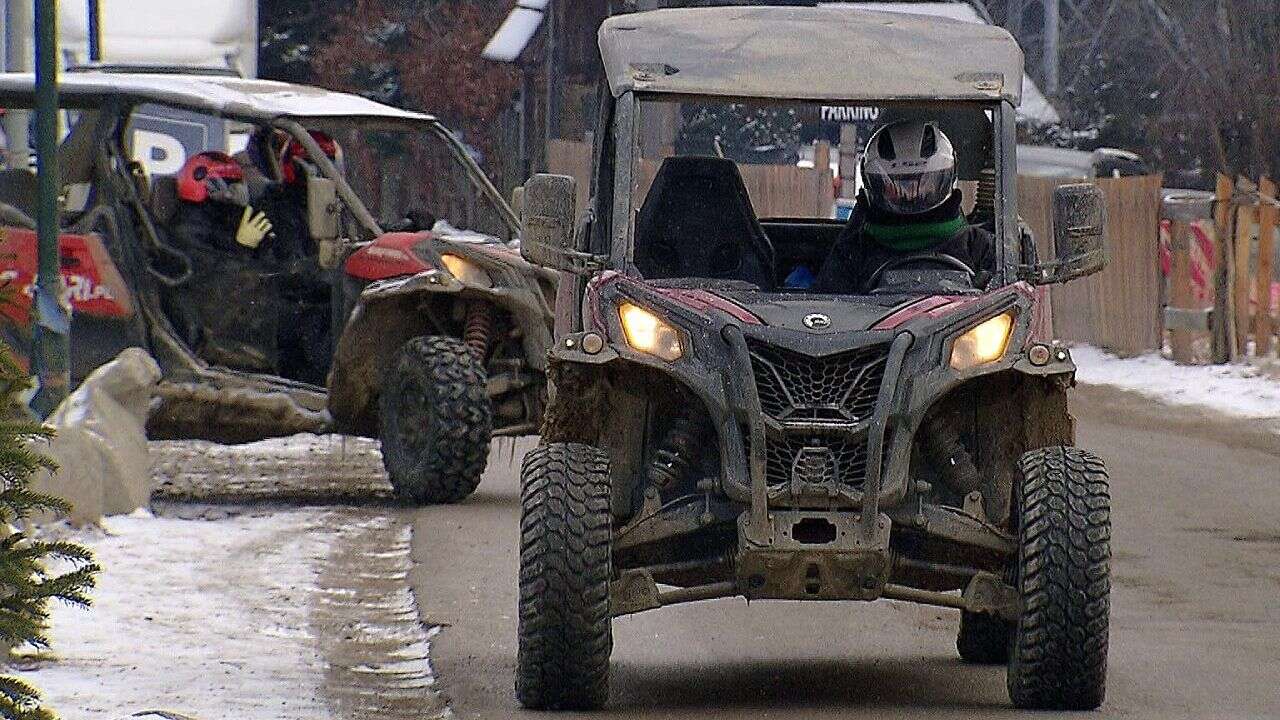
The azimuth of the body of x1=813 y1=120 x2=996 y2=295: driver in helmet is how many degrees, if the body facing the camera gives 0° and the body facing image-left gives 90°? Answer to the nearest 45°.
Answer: approximately 0°

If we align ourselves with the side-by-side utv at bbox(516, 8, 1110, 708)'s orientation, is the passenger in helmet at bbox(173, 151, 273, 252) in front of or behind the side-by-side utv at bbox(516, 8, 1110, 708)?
behind

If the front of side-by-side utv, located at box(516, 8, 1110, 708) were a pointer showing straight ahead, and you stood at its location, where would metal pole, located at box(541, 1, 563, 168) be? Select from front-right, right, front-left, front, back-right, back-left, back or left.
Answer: back

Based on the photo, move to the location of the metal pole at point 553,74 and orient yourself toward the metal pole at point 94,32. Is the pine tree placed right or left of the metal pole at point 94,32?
left

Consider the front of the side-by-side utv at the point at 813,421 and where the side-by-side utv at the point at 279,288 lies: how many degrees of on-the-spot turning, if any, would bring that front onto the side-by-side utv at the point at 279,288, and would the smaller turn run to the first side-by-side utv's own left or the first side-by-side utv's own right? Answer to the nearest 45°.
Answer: approximately 135° to the first side-by-side utv's own right

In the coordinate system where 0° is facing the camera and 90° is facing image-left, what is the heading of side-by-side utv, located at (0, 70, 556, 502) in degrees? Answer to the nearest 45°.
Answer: approximately 315°

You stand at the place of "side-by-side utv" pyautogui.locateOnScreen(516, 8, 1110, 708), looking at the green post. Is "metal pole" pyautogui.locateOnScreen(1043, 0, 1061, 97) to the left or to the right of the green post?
right

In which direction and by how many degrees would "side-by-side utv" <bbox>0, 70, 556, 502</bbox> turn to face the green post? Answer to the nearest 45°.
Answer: approximately 90° to its right

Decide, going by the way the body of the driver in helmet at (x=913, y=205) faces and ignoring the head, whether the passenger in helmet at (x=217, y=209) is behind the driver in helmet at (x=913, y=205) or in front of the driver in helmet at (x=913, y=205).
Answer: behind

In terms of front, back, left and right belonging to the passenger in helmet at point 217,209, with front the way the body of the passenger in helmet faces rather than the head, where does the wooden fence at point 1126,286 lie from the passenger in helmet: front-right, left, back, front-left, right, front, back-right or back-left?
left
